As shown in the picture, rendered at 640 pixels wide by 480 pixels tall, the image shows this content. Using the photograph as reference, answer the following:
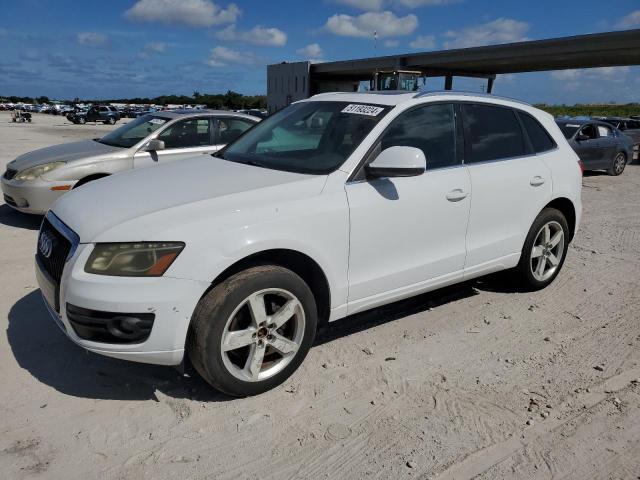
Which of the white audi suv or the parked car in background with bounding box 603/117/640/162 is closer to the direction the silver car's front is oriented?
the white audi suv

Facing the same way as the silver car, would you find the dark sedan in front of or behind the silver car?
behind

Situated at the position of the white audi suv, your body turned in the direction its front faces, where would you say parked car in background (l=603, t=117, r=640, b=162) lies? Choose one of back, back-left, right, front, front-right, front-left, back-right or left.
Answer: back

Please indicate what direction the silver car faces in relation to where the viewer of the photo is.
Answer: facing the viewer and to the left of the viewer

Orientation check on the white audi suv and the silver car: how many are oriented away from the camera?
0

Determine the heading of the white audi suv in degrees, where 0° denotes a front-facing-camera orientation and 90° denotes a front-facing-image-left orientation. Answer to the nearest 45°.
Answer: approximately 45°

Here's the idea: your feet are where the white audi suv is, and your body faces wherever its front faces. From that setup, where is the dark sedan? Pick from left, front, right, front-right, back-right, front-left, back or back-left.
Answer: back

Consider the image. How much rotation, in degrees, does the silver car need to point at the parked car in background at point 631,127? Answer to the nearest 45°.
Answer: approximately 180°

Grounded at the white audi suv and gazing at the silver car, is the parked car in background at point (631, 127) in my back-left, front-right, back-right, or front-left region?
front-right

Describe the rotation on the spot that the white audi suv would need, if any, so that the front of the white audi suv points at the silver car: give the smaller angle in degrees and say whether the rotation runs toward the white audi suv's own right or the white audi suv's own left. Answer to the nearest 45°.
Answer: approximately 90° to the white audi suv's own right

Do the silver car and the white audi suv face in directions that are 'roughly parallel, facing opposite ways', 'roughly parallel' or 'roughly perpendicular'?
roughly parallel
